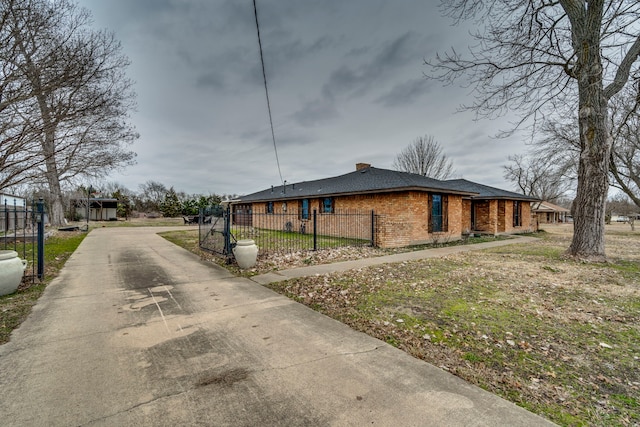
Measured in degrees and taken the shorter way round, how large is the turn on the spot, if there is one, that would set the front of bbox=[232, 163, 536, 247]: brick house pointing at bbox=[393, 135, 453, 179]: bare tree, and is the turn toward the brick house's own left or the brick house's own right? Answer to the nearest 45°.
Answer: approximately 135° to the brick house's own left

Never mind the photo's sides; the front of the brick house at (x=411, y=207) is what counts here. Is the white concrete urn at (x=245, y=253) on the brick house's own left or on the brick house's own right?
on the brick house's own right

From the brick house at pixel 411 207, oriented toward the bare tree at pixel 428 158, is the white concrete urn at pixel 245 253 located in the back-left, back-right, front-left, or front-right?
back-left

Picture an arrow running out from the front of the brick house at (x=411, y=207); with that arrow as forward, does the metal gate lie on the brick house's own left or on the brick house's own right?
on the brick house's own right
